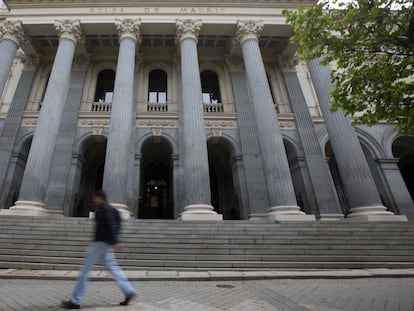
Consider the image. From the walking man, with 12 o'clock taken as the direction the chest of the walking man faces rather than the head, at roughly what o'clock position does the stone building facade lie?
The stone building facade is roughly at 4 o'clock from the walking man.

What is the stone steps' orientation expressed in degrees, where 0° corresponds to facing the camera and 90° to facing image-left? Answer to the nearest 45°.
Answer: approximately 0°

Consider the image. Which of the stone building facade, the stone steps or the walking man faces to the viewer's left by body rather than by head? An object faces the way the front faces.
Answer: the walking man

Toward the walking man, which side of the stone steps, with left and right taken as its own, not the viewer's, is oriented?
front

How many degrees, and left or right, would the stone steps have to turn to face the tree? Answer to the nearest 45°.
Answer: approximately 45° to its left

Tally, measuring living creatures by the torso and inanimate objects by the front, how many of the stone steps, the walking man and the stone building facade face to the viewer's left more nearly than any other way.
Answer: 1

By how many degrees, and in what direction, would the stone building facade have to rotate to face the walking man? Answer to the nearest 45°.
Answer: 0° — it already faces them

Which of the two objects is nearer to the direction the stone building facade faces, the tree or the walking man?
the walking man

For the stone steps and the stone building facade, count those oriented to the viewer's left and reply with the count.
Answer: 0

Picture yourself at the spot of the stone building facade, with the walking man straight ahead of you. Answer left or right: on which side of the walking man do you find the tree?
left

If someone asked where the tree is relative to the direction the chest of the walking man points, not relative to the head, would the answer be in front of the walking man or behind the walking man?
behind
